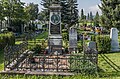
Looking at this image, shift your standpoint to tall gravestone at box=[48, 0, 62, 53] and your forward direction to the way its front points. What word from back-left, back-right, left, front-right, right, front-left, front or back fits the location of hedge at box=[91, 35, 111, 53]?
left

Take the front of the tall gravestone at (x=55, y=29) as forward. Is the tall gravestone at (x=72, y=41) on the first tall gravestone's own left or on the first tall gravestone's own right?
on the first tall gravestone's own left

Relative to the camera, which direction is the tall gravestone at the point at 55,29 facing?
toward the camera
